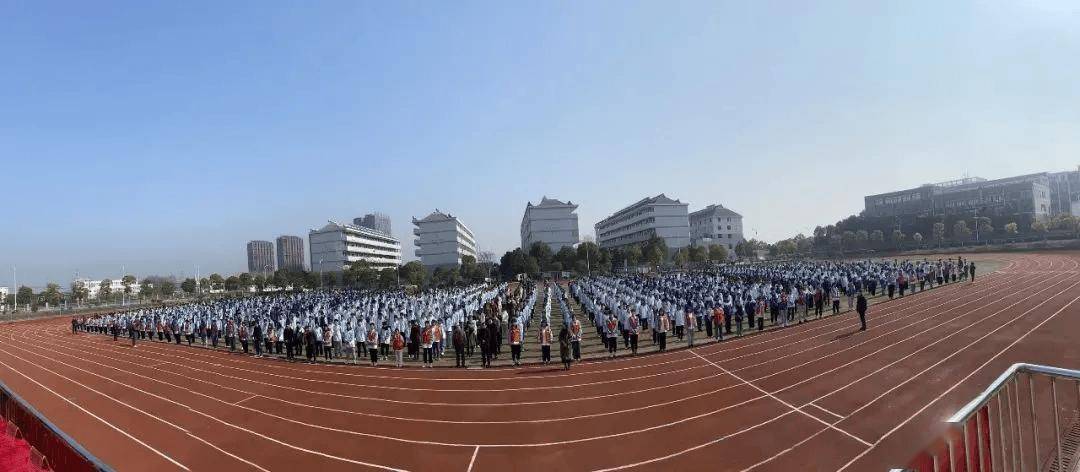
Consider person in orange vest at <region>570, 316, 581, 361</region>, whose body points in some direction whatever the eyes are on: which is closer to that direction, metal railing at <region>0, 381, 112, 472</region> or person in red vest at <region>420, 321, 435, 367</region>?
the metal railing

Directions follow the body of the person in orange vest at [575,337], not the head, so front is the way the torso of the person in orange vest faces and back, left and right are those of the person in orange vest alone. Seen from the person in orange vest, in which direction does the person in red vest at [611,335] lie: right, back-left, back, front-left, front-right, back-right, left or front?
back-left

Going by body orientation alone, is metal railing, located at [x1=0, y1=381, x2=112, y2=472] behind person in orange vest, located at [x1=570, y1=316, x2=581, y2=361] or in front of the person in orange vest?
in front

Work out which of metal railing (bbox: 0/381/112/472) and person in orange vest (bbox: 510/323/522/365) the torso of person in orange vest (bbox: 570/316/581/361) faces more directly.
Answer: the metal railing

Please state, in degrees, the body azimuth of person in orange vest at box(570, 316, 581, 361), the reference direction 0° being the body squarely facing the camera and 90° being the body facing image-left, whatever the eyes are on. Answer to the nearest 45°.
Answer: approximately 0°

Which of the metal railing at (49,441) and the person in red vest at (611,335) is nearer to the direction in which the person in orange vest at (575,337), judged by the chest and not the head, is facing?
the metal railing

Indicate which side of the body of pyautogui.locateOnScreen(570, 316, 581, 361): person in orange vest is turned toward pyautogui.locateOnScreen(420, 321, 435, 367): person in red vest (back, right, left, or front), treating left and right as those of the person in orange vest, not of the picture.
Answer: right

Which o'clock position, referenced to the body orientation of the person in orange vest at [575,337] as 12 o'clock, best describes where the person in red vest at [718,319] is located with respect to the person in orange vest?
The person in red vest is roughly at 8 o'clock from the person in orange vest.

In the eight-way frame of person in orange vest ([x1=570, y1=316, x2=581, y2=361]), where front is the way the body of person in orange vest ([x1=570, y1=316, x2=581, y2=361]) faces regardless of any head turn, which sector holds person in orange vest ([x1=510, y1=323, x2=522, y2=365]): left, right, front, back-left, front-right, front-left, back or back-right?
right
